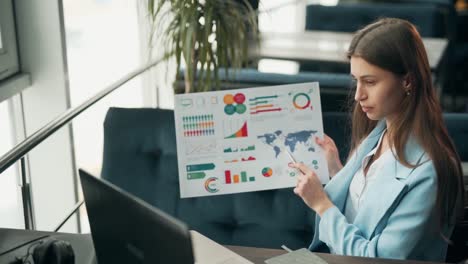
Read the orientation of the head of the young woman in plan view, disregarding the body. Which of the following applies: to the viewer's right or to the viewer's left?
to the viewer's left

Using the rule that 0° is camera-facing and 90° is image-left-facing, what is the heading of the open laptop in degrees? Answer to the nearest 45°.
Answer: approximately 225°

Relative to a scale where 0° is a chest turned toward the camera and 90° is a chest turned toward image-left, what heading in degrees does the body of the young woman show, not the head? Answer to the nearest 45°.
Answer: approximately 45°

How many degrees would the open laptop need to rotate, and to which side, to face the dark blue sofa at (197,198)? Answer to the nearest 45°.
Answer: approximately 45° to its left

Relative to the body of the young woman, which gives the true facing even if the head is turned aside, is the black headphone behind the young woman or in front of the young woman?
in front

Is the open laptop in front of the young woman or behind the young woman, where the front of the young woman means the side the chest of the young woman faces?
in front

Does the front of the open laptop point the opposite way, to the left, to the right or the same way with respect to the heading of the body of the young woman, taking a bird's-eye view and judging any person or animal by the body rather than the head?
the opposite way

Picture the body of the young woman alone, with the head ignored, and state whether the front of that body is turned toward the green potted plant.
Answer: no

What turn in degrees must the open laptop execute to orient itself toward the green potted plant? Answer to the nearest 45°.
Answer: approximately 45° to its left
